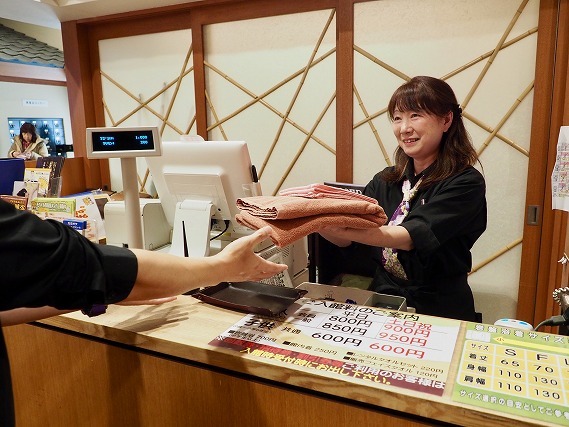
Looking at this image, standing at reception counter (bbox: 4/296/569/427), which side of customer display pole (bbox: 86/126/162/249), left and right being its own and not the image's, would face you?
front

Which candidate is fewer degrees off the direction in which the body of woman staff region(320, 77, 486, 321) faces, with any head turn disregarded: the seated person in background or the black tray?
the black tray

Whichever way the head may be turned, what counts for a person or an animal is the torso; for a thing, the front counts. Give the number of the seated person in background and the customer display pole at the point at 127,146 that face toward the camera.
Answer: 2

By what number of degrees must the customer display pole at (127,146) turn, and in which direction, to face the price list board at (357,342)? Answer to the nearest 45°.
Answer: approximately 45° to its left

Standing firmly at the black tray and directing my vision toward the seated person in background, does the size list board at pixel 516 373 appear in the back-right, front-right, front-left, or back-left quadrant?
back-right

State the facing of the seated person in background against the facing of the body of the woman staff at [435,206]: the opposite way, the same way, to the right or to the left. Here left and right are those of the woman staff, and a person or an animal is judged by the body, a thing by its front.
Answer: to the left

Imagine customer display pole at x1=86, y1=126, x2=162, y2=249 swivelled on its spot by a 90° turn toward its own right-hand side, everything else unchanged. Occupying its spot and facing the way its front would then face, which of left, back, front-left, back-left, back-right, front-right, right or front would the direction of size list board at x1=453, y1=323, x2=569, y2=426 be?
back-left

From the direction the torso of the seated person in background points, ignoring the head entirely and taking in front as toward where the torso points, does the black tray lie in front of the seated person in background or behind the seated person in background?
in front

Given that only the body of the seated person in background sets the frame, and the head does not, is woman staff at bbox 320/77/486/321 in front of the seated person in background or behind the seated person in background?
in front

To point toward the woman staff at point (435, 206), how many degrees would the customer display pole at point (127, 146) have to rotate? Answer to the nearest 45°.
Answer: approximately 90° to its left

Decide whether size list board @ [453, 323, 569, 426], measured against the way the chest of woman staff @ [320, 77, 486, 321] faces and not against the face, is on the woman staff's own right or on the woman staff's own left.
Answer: on the woman staff's own left

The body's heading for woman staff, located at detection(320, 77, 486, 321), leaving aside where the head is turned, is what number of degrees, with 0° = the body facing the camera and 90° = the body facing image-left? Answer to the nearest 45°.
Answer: approximately 45°

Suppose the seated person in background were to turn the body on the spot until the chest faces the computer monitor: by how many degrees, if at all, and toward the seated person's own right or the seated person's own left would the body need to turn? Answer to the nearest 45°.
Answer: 0° — they already face it
